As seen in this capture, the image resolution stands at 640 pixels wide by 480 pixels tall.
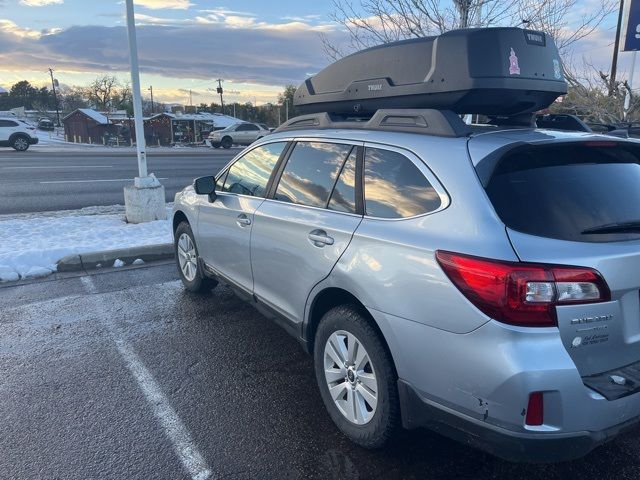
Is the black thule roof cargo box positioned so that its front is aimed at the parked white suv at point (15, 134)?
yes

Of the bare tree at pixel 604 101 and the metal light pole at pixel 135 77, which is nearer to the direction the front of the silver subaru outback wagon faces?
the metal light pole

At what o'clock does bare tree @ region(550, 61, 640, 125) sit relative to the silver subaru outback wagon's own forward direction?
The bare tree is roughly at 2 o'clock from the silver subaru outback wagon.

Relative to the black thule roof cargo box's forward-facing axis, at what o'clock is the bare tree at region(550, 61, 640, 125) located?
The bare tree is roughly at 2 o'clock from the black thule roof cargo box.

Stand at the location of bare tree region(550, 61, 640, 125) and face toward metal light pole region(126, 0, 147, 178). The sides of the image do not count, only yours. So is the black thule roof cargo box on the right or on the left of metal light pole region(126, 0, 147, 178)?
left

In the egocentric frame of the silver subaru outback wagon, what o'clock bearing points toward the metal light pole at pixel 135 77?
The metal light pole is roughly at 12 o'clock from the silver subaru outback wagon.

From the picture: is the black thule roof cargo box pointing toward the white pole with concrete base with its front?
yes

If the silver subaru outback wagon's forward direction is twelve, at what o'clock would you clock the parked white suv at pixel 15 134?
The parked white suv is roughly at 12 o'clock from the silver subaru outback wagon.

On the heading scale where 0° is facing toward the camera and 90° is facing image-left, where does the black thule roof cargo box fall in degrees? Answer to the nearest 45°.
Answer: approximately 135°

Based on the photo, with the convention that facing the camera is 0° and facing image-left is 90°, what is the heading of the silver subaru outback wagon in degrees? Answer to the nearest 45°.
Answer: approximately 135°

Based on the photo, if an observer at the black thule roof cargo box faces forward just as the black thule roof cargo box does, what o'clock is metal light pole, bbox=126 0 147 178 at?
The metal light pole is roughly at 12 o'clock from the black thule roof cargo box.
